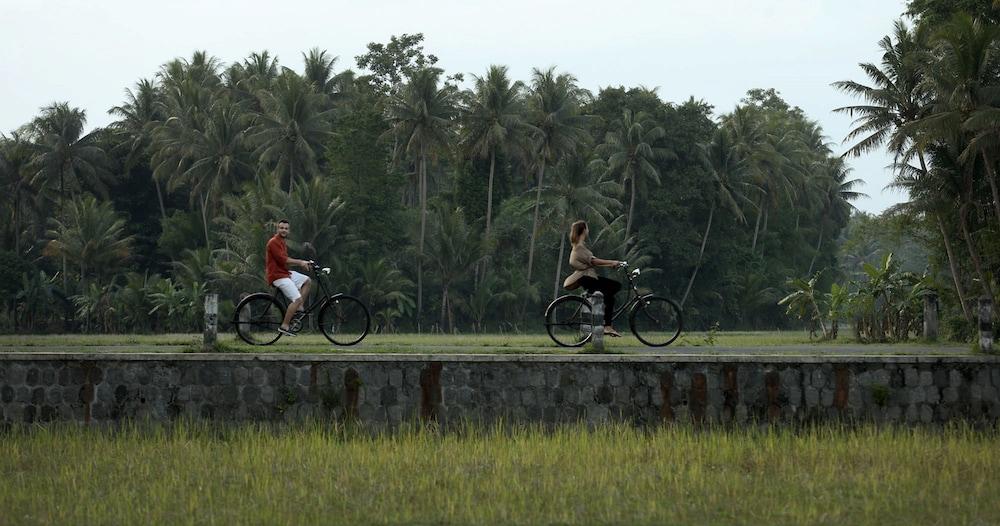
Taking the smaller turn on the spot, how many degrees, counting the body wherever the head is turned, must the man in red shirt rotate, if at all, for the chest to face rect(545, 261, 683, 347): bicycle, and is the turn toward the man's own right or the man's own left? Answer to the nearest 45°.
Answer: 0° — they already face it

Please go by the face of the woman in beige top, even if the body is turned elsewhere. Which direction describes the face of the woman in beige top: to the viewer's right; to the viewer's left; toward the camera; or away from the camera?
to the viewer's right

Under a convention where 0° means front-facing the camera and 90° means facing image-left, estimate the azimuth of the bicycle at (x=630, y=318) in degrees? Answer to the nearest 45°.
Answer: approximately 270°

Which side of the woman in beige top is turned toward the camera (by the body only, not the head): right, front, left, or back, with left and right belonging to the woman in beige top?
right

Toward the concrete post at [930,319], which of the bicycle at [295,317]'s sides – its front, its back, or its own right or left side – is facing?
front

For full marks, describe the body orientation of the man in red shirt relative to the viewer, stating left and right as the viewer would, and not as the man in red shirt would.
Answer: facing to the right of the viewer

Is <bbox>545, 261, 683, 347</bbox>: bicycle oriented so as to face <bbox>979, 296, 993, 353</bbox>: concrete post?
yes

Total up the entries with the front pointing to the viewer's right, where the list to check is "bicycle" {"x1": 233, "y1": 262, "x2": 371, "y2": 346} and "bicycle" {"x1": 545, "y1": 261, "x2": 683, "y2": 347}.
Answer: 2

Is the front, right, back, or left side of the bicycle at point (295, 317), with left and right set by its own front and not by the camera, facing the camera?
right

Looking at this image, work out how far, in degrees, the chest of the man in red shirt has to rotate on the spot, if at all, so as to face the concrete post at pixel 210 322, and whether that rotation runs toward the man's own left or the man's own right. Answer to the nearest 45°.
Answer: approximately 180°

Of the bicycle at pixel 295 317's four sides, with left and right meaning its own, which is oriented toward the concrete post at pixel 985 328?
front
